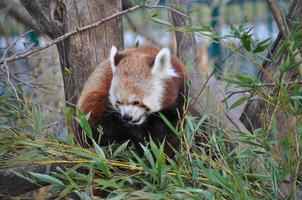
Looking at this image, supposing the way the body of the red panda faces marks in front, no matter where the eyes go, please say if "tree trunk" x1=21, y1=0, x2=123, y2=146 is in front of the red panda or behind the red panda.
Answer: behind

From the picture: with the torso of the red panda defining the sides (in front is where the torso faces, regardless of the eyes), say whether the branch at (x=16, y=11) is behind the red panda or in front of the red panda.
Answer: behind

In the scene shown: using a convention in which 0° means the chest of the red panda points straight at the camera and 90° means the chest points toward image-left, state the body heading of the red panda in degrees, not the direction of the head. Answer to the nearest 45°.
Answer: approximately 0°
